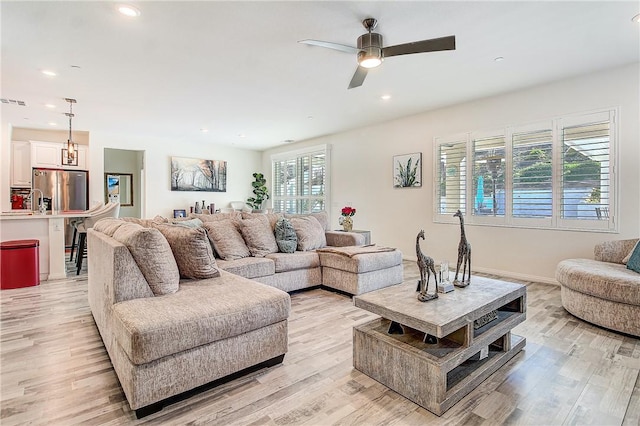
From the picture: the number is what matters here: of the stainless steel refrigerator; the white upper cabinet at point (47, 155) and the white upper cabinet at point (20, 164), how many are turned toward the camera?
3

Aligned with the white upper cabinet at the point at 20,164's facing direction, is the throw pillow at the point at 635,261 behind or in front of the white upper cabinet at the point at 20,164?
in front

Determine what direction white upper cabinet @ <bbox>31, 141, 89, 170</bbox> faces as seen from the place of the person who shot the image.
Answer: facing the viewer

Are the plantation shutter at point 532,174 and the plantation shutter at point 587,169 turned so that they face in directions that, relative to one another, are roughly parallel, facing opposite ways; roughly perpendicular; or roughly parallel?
roughly parallel

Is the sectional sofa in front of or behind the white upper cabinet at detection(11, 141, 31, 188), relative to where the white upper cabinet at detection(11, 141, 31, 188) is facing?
in front

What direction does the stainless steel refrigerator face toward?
toward the camera

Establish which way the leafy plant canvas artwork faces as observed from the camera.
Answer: facing the viewer and to the left of the viewer

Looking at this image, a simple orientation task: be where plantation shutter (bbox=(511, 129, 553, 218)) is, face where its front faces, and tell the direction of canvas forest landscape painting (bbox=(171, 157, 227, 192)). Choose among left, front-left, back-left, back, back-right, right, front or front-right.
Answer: front-right

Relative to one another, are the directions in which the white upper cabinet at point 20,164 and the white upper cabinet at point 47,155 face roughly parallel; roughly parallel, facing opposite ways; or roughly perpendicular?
roughly parallel

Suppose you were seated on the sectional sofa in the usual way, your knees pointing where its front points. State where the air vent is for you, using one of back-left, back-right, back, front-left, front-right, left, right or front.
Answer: back

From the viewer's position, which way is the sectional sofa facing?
facing the viewer and to the right of the viewer

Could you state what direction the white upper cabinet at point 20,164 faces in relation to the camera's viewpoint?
facing the viewer

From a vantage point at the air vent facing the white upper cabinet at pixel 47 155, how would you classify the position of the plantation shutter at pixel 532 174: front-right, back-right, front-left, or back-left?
back-right

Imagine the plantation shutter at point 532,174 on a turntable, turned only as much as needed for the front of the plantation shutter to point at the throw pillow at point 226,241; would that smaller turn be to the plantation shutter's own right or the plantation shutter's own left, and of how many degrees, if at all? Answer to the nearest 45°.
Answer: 0° — it already faces it
